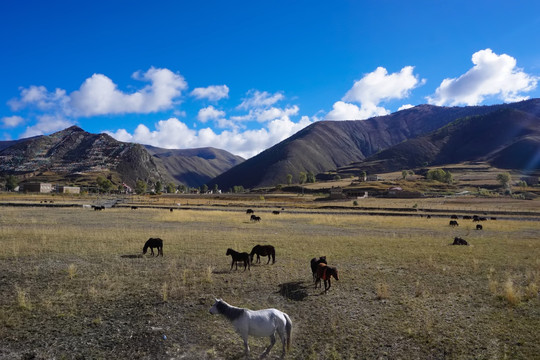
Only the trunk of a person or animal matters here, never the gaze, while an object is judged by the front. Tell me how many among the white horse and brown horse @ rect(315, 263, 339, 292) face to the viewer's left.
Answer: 1

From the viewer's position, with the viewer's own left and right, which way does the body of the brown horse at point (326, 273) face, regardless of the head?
facing the viewer and to the right of the viewer

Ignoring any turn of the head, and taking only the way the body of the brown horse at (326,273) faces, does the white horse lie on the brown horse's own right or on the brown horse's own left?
on the brown horse's own right

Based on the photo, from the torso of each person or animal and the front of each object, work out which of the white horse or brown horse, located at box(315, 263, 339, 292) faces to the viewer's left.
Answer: the white horse

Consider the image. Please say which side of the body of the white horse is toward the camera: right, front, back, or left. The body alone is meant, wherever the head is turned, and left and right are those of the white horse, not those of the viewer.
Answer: left

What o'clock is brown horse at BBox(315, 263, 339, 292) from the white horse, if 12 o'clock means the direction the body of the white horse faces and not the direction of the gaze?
The brown horse is roughly at 4 o'clock from the white horse.
